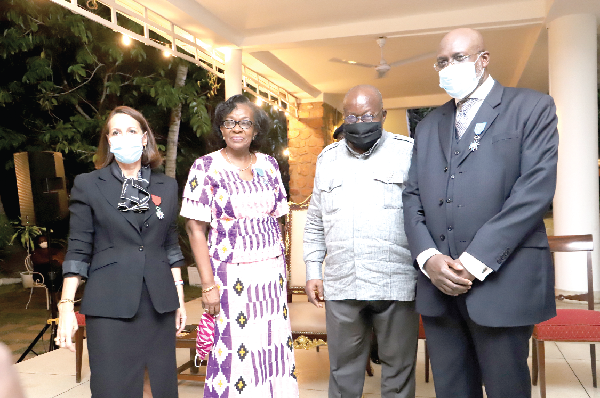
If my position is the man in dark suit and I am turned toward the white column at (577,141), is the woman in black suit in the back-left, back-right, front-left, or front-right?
back-left

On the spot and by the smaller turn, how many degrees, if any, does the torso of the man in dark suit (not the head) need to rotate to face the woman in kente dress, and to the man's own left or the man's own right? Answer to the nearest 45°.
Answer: approximately 45° to the man's own right

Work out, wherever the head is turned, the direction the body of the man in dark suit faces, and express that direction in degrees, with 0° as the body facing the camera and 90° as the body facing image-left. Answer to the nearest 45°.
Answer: approximately 45°

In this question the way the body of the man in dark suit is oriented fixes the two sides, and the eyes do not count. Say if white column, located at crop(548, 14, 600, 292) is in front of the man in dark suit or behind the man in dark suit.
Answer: behind
